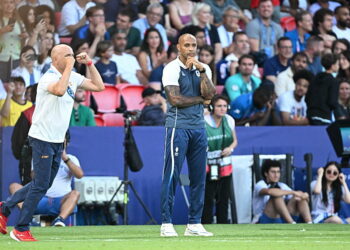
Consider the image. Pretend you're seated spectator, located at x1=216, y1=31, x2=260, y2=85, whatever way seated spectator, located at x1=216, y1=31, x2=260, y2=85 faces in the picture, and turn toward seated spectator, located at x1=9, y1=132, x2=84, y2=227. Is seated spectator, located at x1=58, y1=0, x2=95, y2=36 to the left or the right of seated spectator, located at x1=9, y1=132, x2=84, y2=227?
right

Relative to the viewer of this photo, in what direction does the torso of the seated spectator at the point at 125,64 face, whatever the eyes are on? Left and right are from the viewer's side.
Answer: facing the viewer

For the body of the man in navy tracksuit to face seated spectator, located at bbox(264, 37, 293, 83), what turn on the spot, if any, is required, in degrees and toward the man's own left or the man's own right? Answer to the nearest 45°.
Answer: approximately 135° to the man's own left

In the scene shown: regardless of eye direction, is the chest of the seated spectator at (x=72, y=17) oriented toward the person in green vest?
yes

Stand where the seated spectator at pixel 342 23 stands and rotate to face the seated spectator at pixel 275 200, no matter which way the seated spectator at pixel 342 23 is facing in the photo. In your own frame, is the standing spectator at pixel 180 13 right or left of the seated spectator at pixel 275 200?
right
